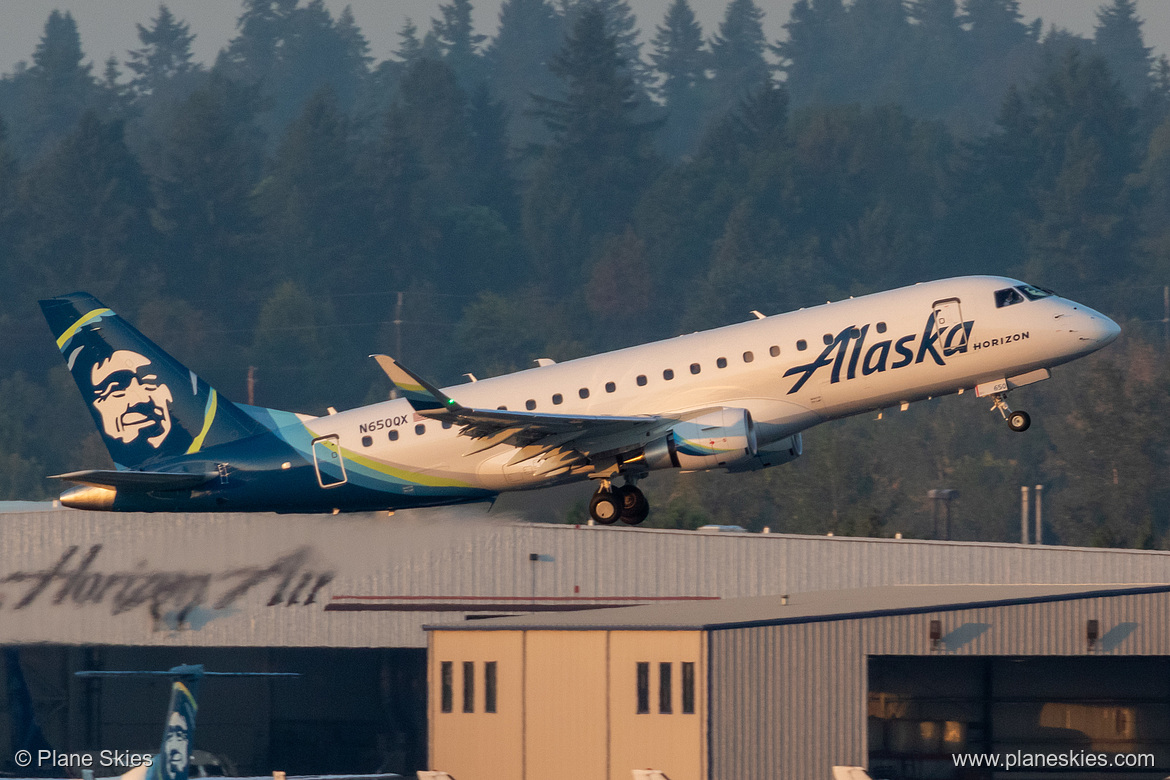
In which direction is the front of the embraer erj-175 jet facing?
to the viewer's right
